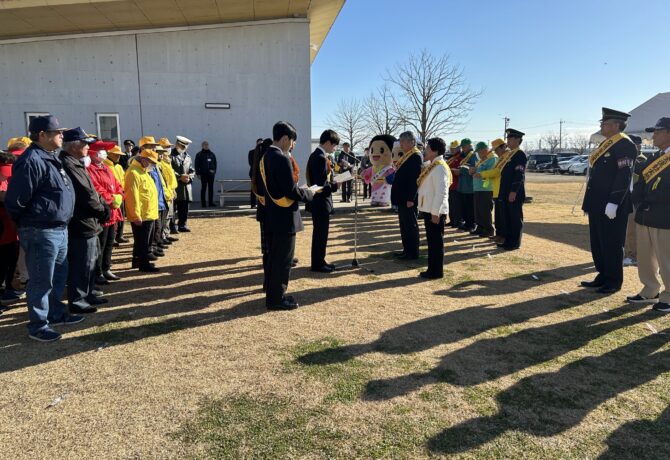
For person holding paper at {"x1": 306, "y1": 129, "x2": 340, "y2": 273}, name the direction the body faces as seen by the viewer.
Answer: to the viewer's right

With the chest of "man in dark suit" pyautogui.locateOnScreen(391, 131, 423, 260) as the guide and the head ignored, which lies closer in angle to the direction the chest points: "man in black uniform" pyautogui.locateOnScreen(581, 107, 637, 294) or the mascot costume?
the mascot costume

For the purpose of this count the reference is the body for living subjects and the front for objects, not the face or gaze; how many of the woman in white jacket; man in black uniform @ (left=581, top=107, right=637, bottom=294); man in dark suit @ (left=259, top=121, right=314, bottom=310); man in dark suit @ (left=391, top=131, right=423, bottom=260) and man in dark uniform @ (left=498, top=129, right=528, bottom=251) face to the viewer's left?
4

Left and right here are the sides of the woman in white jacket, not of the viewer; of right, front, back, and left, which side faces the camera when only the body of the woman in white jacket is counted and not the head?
left

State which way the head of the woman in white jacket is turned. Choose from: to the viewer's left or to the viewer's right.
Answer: to the viewer's left

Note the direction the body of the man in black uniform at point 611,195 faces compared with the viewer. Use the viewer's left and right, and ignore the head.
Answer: facing to the left of the viewer

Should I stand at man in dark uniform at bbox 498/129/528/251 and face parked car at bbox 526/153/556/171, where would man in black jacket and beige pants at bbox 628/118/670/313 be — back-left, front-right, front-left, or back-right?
back-right

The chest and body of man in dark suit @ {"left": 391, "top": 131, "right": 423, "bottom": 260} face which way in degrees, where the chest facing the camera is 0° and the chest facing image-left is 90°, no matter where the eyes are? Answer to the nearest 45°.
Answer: approximately 90°

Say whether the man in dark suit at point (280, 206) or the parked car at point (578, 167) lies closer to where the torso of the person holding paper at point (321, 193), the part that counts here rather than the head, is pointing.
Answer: the parked car

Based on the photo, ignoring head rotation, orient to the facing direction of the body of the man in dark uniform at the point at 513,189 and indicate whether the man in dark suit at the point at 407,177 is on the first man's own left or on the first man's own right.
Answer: on the first man's own left

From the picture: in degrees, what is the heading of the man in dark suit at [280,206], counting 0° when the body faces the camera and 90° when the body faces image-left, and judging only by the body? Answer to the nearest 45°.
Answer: approximately 270°

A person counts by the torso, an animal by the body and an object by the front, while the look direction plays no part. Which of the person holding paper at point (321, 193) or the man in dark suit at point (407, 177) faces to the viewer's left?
the man in dark suit

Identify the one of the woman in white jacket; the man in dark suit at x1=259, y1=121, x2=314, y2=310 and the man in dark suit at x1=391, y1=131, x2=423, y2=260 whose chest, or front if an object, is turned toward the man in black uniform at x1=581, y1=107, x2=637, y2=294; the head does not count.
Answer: the man in dark suit at x1=259, y1=121, x2=314, y2=310
